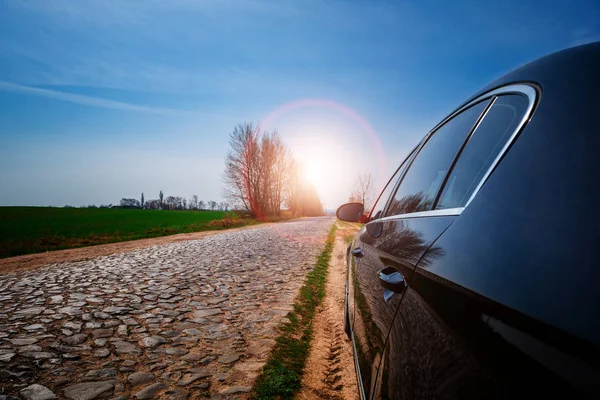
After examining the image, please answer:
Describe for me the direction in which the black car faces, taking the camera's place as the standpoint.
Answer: facing away from the viewer and to the left of the viewer
